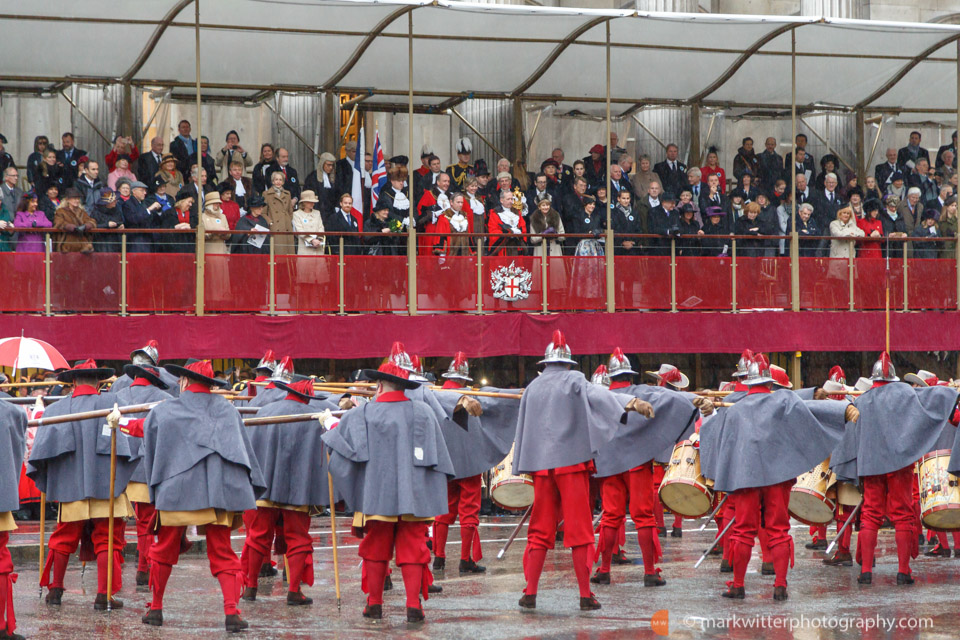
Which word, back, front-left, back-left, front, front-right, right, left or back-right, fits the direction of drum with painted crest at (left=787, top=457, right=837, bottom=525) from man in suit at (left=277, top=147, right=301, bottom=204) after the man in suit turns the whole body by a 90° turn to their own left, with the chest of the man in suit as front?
front-right

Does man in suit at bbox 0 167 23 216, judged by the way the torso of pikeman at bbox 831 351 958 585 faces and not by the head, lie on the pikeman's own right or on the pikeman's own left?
on the pikeman's own left

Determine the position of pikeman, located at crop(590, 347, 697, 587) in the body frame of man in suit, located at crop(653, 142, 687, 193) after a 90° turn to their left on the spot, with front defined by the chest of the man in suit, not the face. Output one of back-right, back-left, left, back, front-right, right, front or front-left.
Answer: right

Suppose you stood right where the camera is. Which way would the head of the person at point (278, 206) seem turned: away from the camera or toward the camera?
toward the camera

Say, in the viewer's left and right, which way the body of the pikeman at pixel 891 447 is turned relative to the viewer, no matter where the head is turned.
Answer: facing away from the viewer

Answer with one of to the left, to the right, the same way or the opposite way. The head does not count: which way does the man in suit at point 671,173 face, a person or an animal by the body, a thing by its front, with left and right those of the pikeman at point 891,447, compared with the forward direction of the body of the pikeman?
the opposite way

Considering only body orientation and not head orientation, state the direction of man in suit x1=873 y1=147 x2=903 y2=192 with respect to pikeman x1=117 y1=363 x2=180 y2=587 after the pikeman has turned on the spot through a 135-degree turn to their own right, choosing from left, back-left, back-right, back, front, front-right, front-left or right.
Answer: left

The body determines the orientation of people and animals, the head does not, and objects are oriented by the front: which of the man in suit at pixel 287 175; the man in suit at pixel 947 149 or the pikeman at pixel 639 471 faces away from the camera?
the pikeman

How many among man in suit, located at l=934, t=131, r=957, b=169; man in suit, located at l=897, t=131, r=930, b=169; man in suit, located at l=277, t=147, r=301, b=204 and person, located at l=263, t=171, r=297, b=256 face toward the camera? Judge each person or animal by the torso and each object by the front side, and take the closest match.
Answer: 4

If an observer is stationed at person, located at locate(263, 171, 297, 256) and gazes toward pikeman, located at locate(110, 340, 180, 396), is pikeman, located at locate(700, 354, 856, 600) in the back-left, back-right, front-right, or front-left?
front-left

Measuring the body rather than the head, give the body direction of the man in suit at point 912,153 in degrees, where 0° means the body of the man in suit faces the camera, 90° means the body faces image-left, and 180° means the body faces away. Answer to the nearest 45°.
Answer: approximately 0°

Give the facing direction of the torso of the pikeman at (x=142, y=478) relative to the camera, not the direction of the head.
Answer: away from the camera

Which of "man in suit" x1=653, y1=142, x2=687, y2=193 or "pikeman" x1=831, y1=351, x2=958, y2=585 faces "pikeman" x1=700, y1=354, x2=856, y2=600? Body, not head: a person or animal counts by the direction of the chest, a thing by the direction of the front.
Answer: the man in suit

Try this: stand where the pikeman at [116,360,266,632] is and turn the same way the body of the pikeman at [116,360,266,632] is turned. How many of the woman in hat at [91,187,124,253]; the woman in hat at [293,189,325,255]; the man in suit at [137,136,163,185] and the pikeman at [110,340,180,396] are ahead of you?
4

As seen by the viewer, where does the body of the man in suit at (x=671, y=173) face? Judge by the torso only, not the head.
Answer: toward the camera

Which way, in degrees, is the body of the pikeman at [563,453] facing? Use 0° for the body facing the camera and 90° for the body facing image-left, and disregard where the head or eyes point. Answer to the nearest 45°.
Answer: approximately 180°

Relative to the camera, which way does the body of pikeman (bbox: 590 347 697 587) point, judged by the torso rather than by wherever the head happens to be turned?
away from the camera

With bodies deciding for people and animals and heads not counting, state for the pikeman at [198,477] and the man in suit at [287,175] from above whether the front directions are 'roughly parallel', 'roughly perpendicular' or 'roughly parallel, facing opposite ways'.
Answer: roughly parallel, facing opposite ways

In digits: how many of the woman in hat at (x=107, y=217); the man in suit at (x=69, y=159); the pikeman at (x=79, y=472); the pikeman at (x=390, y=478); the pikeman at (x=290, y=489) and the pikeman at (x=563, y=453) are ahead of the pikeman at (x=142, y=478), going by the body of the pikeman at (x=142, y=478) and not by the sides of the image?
2

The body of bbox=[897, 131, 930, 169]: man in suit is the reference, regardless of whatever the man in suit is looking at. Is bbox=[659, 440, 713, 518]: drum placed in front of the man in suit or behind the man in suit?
in front

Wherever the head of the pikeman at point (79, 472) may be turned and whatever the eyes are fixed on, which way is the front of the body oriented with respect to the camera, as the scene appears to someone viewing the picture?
away from the camera

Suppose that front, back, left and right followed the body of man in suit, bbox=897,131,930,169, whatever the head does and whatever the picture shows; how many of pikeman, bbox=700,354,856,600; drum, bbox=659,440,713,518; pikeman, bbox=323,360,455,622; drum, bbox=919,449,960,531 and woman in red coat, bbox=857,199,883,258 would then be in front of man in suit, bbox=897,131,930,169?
5
